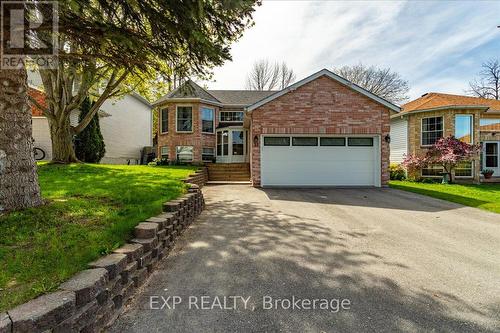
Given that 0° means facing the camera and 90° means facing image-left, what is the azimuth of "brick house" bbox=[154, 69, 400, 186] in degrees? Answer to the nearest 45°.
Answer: approximately 0°

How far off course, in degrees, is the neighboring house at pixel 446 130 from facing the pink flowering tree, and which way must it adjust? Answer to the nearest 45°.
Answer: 0° — it already faces it

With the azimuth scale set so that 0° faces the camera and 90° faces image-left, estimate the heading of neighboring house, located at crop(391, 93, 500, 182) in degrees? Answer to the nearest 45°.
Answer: approximately 0°

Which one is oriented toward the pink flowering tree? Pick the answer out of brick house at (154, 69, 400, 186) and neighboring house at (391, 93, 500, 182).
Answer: the neighboring house

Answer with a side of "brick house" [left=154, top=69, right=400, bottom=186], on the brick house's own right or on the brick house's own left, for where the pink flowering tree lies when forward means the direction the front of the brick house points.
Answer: on the brick house's own left

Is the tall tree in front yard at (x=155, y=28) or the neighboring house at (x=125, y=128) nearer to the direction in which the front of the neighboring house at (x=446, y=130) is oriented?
the tall tree in front yard

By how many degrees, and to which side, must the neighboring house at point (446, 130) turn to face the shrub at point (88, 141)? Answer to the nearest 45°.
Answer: approximately 45° to its right

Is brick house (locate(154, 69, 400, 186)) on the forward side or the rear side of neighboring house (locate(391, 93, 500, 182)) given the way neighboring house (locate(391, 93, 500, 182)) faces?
on the forward side

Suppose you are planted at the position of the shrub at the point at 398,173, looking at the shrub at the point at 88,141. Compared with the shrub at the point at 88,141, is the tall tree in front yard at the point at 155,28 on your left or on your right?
left

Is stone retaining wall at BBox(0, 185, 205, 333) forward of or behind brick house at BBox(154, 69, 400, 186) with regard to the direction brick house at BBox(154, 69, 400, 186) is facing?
forward

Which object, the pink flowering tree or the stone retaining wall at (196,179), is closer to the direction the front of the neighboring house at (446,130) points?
the pink flowering tree
